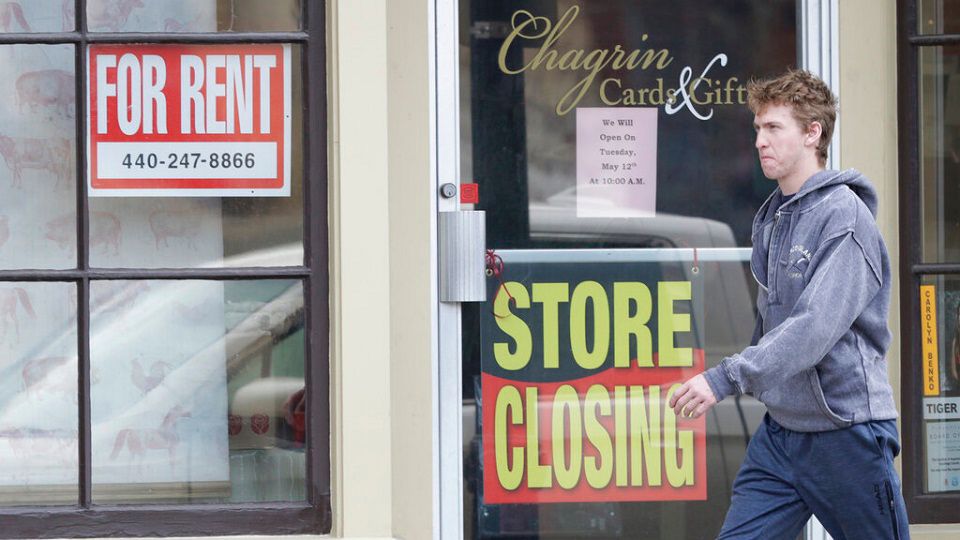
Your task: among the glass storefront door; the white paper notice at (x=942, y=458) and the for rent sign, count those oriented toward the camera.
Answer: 3

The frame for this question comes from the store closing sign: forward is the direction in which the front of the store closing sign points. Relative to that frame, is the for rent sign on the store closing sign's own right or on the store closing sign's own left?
on the store closing sign's own right

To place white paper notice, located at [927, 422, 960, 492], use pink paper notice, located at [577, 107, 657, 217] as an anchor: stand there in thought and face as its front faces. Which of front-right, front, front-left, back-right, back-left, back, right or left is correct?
left

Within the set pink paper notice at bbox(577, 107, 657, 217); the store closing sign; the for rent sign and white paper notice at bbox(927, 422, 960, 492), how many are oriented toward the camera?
4

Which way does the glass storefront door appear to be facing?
toward the camera

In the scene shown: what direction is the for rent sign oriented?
toward the camera

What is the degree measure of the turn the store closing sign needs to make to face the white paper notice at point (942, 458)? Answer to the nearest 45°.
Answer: approximately 90° to its left

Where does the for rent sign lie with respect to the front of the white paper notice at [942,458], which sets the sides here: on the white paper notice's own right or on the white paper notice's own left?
on the white paper notice's own right

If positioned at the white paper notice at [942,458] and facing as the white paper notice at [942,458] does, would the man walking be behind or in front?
in front

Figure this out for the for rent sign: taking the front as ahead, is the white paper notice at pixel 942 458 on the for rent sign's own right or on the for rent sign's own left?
on the for rent sign's own left
